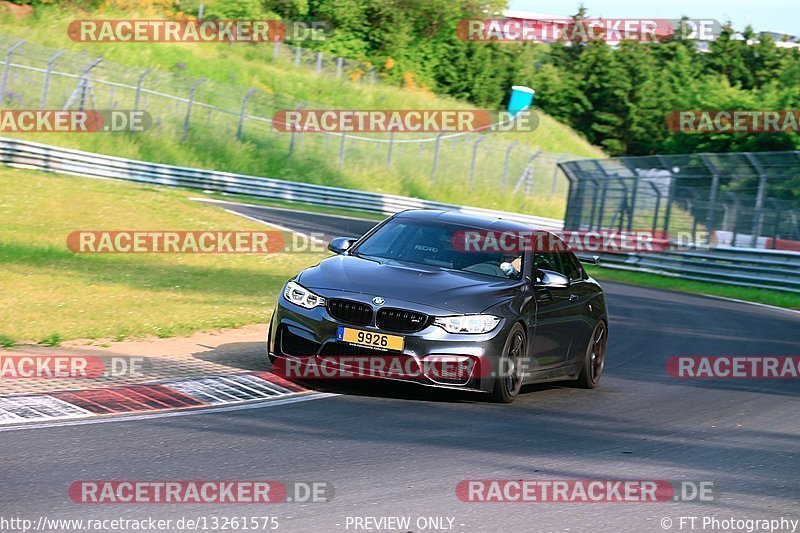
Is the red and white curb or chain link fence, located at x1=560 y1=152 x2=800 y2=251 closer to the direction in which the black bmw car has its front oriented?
the red and white curb

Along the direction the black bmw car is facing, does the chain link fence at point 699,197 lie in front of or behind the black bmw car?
behind

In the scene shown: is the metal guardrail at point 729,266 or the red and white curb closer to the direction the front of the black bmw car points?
the red and white curb

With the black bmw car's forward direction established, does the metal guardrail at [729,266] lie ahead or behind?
behind

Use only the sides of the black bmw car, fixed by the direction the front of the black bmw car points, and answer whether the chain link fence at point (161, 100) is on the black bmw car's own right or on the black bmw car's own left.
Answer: on the black bmw car's own right

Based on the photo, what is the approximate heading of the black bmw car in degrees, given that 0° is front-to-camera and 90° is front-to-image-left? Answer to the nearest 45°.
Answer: approximately 45°

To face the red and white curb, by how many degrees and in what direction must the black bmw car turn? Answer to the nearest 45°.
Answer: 0° — it already faces it

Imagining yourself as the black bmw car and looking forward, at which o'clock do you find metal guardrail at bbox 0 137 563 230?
The metal guardrail is roughly at 4 o'clock from the black bmw car.
